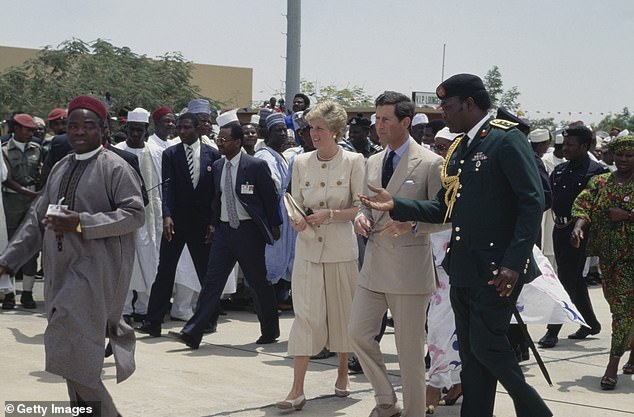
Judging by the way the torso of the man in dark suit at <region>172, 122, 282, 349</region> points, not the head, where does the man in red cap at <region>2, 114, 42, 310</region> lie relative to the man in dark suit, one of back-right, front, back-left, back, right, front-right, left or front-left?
right

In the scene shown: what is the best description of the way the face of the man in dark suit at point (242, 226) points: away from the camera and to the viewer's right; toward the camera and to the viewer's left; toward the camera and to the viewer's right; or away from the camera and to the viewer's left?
toward the camera and to the viewer's left

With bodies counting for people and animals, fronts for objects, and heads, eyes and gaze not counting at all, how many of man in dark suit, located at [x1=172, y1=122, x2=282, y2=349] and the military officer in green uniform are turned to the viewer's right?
0

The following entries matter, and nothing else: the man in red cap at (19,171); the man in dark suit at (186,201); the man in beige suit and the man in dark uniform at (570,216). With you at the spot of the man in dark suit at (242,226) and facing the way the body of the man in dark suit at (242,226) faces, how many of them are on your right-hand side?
2

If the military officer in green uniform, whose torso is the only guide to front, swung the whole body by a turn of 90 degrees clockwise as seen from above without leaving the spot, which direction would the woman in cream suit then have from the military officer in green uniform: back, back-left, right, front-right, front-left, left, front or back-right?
front

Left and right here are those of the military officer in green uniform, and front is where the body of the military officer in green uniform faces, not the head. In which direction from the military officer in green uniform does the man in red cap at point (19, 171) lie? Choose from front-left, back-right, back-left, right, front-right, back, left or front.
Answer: right

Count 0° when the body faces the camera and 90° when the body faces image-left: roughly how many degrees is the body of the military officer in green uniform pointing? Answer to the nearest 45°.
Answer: approximately 45°

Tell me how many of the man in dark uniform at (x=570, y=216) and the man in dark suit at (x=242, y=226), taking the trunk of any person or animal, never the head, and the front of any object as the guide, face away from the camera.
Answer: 0

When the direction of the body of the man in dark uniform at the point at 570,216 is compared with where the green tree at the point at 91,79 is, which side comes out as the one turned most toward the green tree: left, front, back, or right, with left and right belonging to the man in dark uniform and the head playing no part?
right

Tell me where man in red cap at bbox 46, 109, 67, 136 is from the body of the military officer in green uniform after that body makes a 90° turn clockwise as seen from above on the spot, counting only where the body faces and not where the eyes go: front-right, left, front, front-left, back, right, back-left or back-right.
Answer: front
